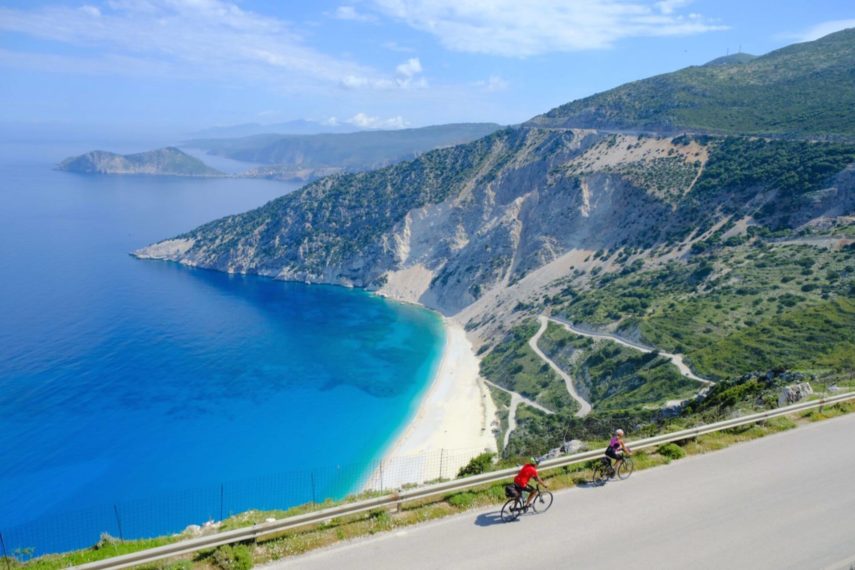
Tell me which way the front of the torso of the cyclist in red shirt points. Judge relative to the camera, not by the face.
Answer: to the viewer's right

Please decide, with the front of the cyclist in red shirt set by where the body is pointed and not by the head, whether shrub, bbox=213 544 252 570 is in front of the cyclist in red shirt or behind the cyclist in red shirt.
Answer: behind

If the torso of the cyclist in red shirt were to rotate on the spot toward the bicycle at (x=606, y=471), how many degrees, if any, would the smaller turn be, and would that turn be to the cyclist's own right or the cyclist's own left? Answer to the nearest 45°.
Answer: approximately 45° to the cyclist's own left

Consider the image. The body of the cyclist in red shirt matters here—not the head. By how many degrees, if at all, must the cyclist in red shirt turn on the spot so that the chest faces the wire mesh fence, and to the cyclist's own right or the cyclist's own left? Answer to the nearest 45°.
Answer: approximately 135° to the cyclist's own left

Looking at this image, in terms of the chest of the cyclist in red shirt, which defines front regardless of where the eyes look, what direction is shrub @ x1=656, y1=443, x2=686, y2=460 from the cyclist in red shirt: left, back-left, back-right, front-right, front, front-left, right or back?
front-left
